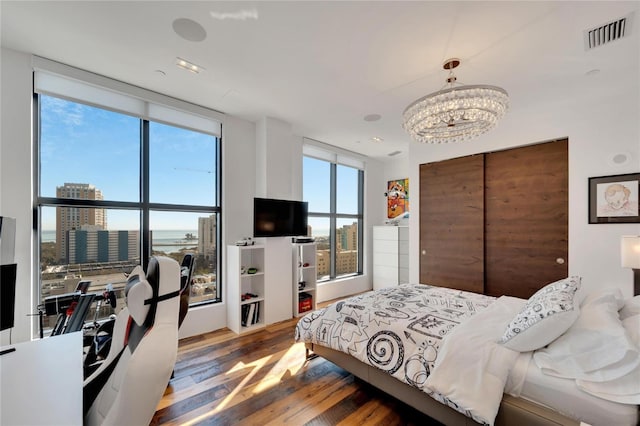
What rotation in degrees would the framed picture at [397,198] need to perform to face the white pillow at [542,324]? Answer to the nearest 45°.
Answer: approximately 45° to its left

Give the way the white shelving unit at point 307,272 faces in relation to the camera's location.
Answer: facing the viewer and to the right of the viewer

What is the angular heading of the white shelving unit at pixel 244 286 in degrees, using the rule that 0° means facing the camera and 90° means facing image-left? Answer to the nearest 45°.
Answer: approximately 315°

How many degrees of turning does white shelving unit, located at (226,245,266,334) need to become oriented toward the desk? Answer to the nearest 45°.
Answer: approximately 45° to its right

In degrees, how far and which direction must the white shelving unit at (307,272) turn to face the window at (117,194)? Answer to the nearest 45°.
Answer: approximately 90° to its right

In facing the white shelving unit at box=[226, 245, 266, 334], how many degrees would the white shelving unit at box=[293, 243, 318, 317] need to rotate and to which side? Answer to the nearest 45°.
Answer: approximately 90° to its right

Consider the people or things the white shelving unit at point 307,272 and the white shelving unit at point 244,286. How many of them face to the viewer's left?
0

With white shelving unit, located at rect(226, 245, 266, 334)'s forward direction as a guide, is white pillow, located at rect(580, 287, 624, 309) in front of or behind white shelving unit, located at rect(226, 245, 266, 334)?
in front

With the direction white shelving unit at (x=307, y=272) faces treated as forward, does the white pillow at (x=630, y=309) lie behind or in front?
in front
